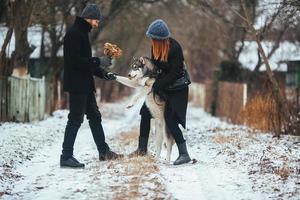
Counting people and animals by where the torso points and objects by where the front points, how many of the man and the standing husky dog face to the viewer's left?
1

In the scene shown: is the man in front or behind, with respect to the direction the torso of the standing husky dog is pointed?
in front

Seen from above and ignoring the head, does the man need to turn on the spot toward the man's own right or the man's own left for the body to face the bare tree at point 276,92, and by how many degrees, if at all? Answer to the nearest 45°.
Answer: approximately 45° to the man's own left

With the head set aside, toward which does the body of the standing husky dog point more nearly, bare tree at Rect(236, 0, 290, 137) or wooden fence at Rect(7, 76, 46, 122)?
the wooden fence

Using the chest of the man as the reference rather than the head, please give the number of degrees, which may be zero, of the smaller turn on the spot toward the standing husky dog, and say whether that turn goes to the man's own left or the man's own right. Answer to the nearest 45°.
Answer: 0° — they already face it

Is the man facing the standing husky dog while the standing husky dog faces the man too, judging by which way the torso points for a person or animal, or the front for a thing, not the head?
yes

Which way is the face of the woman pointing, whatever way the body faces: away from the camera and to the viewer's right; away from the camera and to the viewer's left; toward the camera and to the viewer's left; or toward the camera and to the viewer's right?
away from the camera and to the viewer's left

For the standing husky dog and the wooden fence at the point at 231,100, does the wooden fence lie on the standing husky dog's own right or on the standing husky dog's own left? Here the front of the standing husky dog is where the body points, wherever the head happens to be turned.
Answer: on the standing husky dog's own right

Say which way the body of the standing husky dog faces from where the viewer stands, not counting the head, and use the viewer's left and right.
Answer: facing to the left of the viewer

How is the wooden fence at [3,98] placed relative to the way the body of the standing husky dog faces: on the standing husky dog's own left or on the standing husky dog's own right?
on the standing husky dog's own right

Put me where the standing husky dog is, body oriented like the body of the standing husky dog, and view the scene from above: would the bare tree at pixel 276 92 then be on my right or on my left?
on my right

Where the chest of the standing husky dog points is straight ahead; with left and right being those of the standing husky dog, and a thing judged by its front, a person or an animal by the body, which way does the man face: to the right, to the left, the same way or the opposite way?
the opposite way

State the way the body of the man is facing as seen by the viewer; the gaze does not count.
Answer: to the viewer's right

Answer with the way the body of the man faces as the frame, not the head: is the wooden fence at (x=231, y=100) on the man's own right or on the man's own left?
on the man's own left
